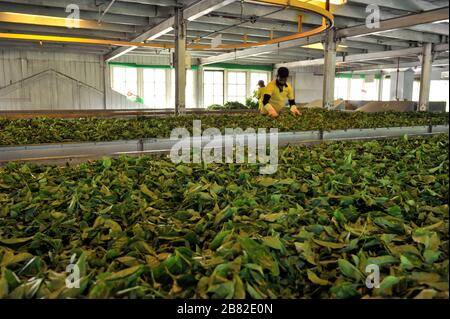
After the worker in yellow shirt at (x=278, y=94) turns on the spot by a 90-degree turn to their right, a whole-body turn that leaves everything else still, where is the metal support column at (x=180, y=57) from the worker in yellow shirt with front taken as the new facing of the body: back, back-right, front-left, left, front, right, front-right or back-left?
front-right

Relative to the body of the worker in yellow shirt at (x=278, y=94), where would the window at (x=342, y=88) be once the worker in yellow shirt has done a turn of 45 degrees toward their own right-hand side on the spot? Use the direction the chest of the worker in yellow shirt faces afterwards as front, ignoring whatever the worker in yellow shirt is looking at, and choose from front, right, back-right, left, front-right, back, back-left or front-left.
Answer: back-right

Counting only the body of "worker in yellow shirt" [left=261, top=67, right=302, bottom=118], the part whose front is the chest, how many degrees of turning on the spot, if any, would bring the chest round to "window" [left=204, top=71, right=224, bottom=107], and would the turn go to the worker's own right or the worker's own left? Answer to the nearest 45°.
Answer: approximately 180°

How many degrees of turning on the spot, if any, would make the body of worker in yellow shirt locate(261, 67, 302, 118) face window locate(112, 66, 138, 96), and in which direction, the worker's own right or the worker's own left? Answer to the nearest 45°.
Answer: approximately 135° to the worker's own right

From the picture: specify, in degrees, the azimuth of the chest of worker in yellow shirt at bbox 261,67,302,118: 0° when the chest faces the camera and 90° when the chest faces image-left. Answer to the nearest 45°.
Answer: approximately 0°

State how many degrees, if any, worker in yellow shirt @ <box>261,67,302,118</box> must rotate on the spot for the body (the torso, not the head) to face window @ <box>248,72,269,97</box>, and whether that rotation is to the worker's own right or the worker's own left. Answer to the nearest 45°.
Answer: approximately 180°

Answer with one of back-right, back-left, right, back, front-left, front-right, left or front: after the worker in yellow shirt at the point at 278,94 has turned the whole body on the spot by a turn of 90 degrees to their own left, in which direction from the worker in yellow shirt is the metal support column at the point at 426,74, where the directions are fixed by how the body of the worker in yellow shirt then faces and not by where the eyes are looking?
front-left

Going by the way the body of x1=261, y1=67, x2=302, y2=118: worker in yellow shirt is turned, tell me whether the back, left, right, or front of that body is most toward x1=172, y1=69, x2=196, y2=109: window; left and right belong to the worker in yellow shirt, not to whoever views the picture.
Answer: back

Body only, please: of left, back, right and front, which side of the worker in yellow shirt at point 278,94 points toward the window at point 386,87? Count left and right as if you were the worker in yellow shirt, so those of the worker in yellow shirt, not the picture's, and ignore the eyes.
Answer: left

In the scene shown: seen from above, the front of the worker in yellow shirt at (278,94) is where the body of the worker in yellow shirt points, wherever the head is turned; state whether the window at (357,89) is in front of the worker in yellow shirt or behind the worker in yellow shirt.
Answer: behind
